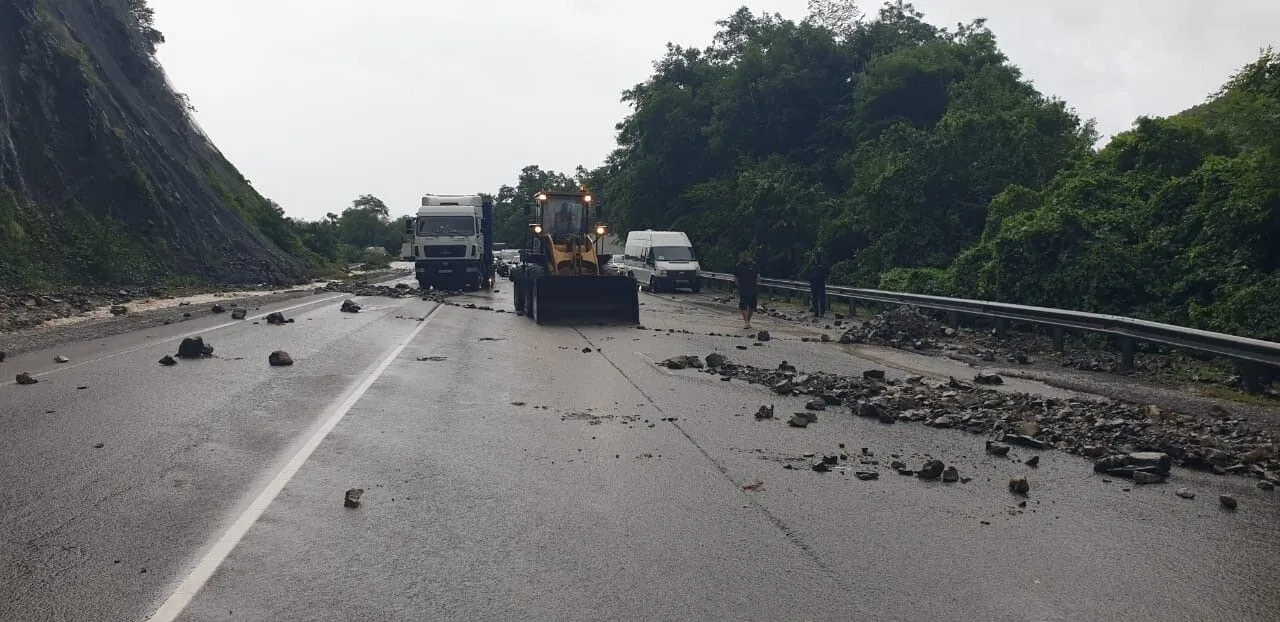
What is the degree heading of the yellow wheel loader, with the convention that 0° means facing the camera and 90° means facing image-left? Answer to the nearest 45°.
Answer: approximately 0°

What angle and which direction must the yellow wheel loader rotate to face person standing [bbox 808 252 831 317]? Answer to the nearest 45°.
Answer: approximately 90° to its left

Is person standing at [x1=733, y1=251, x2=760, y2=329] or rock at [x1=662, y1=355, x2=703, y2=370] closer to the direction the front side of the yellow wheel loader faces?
the rock

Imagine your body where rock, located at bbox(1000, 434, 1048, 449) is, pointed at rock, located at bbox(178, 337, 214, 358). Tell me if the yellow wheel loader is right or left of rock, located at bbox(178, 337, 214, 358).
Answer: right

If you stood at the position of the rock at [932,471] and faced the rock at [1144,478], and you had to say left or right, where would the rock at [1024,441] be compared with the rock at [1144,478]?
left

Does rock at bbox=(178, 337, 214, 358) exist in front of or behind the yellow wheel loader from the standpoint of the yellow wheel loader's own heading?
in front

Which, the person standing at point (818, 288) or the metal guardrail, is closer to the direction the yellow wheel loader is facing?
the metal guardrail

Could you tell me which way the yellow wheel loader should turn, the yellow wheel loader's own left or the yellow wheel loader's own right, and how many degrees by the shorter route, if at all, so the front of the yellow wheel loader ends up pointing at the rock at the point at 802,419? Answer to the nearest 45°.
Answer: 0° — it already faces it

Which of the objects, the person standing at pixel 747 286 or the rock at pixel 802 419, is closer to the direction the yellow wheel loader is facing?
the rock

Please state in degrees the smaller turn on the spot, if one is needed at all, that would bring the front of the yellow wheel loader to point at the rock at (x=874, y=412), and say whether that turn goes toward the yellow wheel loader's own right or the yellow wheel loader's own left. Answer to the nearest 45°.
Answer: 0° — it already faces it

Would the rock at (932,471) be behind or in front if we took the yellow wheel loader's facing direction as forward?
in front
